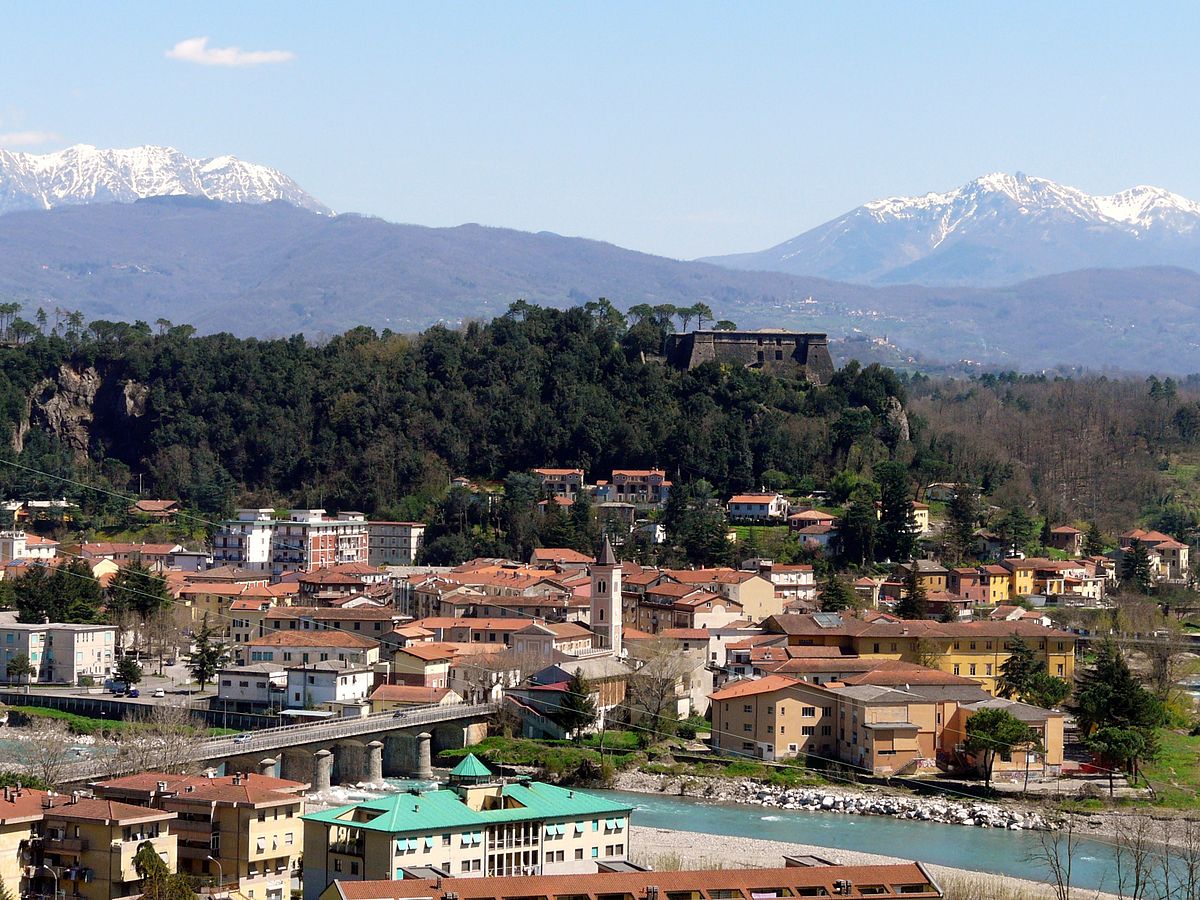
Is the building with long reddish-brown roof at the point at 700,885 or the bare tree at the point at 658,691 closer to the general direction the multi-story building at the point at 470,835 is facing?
the building with long reddish-brown roof

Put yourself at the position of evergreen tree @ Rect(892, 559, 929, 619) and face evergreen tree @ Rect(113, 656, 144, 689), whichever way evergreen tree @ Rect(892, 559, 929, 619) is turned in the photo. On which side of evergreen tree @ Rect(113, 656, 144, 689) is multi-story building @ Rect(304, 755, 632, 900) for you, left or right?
left

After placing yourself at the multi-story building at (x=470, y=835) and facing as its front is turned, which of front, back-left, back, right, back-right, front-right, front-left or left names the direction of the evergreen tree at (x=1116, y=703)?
left

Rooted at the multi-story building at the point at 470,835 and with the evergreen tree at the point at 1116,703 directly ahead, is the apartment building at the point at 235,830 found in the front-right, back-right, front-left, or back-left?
back-left

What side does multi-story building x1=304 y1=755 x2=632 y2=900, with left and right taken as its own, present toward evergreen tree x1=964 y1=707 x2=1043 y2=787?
left

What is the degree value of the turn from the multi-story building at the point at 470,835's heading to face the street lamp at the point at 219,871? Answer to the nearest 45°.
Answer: approximately 135° to its right

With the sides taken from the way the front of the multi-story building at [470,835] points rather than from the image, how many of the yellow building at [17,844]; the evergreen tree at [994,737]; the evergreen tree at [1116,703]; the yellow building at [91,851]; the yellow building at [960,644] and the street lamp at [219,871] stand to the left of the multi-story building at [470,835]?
3

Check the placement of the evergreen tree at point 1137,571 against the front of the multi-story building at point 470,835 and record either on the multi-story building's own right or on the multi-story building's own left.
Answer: on the multi-story building's own left

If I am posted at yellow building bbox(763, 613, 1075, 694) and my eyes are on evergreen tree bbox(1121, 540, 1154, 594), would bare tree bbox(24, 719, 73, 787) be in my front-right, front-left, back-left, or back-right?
back-left

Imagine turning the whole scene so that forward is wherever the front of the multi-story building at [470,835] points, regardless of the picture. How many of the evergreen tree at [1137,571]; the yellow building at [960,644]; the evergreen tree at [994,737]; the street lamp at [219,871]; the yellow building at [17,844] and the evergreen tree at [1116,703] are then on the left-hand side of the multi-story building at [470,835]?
4

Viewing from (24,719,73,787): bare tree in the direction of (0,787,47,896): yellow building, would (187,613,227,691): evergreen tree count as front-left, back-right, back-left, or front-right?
back-left

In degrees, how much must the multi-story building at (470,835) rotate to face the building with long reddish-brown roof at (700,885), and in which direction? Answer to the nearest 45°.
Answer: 0° — it already faces it

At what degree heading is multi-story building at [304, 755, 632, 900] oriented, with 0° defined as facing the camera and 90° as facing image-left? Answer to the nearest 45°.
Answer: approximately 315°
